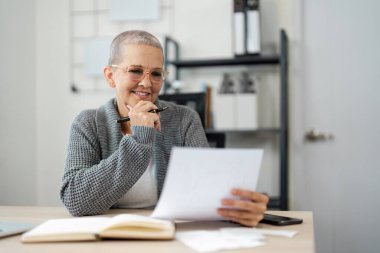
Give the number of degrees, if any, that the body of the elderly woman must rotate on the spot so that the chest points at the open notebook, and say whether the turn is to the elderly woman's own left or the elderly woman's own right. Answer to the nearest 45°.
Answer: approximately 45° to the elderly woman's own right

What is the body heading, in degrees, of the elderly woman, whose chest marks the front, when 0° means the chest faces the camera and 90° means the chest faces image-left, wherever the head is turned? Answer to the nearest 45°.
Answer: approximately 315°
